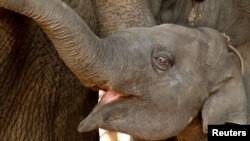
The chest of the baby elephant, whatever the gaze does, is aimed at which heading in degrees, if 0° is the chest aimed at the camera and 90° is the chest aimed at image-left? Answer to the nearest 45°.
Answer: approximately 90°
